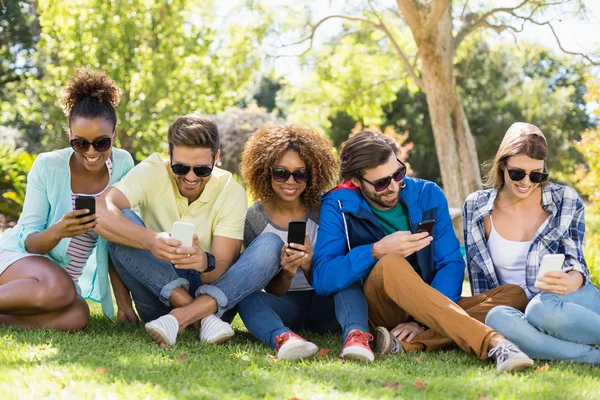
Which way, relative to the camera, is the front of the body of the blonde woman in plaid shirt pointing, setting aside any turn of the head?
toward the camera

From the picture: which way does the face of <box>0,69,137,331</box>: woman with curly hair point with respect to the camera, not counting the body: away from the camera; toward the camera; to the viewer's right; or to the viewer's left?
toward the camera

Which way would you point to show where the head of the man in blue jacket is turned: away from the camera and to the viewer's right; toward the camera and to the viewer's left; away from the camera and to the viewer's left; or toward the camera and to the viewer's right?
toward the camera and to the viewer's right

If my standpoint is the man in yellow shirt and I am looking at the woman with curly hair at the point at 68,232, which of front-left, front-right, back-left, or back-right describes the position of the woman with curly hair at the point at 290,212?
back-right

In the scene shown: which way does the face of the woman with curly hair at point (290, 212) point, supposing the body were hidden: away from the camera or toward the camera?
toward the camera

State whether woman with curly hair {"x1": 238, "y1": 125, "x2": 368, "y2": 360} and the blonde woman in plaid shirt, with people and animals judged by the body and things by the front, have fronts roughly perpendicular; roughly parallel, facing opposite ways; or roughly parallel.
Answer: roughly parallel

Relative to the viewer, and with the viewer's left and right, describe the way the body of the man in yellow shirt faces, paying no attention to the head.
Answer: facing the viewer

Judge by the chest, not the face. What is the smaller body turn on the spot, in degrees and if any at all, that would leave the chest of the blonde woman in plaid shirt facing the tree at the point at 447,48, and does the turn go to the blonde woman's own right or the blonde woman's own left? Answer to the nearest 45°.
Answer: approximately 180°

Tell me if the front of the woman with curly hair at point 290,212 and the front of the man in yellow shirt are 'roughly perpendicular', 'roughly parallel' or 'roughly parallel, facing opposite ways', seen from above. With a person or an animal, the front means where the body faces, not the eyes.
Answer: roughly parallel

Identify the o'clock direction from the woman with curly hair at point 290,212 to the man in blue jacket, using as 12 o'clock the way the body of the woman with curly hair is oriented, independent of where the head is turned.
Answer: The man in blue jacket is roughly at 10 o'clock from the woman with curly hair.

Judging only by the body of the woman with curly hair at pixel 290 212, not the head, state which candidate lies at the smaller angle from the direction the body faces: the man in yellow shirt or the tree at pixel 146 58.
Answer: the man in yellow shirt

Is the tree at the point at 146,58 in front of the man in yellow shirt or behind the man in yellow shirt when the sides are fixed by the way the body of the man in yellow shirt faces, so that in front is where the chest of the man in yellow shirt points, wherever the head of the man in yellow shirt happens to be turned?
behind

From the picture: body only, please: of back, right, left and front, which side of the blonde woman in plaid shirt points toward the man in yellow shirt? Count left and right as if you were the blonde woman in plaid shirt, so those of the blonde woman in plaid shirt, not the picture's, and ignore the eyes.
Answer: right

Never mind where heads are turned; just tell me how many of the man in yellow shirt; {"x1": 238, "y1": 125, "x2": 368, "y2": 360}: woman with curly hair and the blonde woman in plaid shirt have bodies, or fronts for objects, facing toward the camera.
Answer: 3
